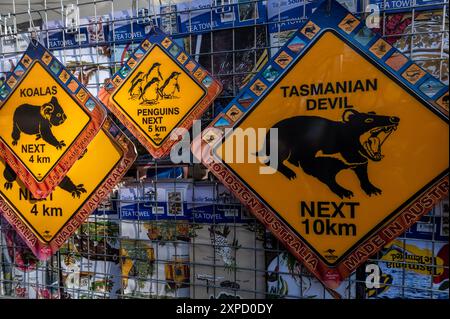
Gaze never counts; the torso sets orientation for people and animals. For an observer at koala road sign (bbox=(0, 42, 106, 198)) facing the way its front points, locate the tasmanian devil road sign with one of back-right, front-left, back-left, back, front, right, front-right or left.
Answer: front-left

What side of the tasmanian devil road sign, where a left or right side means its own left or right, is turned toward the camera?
front

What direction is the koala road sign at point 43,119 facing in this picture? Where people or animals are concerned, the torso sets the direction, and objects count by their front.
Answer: toward the camera

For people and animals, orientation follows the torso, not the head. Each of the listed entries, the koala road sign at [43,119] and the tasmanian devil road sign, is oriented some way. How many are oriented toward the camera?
2

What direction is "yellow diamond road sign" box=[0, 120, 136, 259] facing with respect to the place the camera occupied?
facing the viewer

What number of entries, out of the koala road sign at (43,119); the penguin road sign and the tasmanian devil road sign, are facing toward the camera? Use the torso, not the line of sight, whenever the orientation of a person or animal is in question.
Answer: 3
